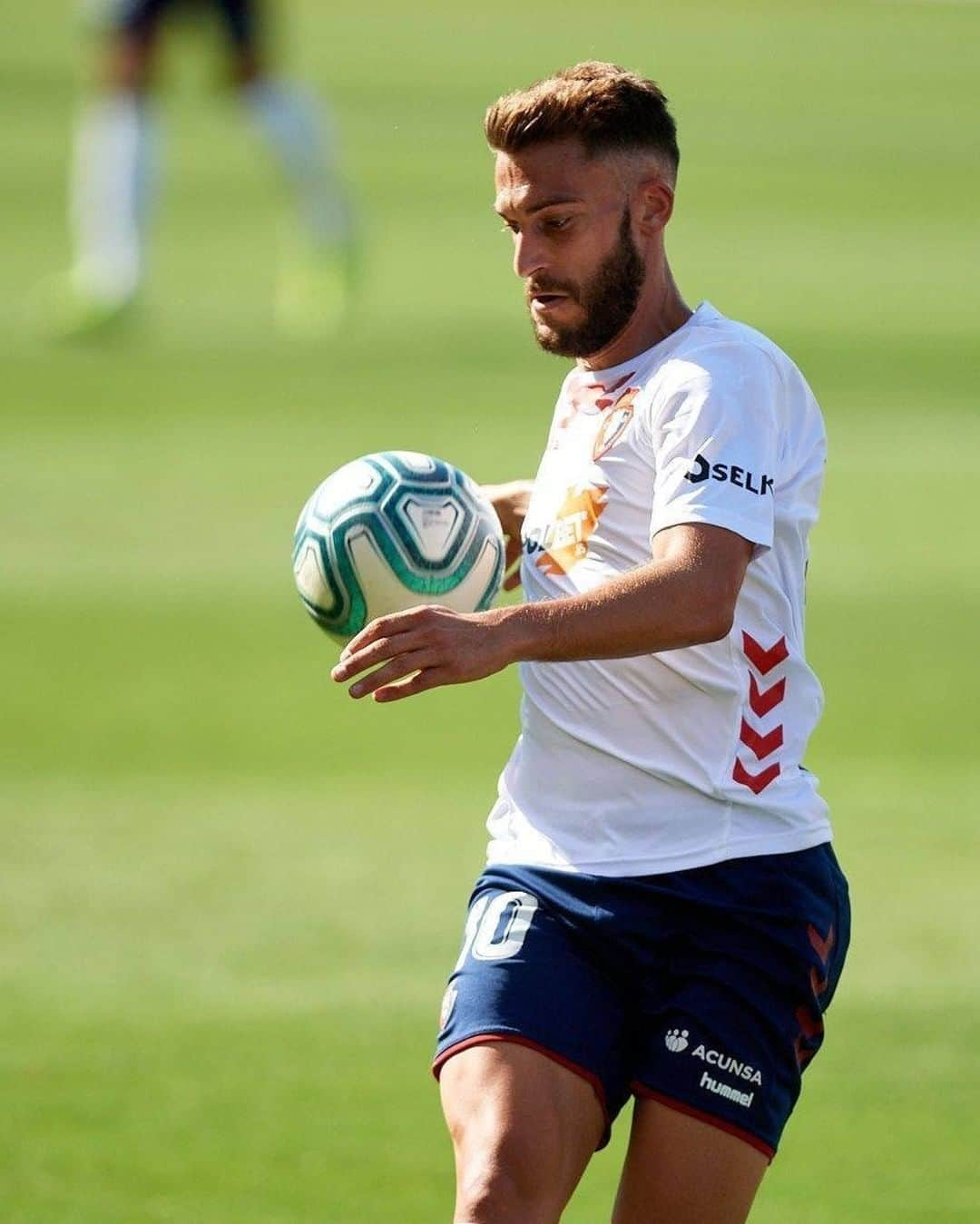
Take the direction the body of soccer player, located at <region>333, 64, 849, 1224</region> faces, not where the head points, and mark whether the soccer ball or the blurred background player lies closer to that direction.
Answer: the soccer ball

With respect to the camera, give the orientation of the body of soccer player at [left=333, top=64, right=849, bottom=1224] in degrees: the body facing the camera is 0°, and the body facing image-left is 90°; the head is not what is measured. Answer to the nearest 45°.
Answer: approximately 45°

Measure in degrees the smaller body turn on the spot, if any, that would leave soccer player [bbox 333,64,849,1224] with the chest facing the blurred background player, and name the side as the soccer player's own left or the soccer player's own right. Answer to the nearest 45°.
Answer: approximately 135° to the soccer player's own right

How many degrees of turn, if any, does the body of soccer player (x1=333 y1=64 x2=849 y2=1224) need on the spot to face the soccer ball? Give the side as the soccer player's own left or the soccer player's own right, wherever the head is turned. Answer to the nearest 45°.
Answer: approximately 45° to the soccer player's own right

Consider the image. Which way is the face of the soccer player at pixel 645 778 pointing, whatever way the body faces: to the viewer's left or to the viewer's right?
to the viewer's left
